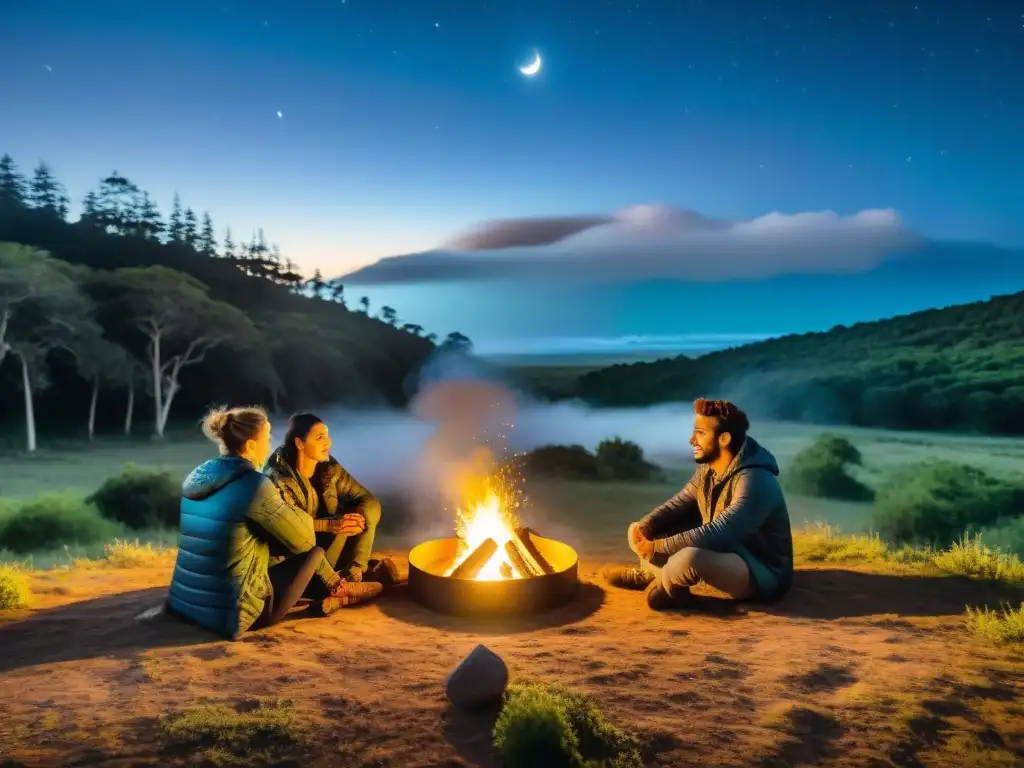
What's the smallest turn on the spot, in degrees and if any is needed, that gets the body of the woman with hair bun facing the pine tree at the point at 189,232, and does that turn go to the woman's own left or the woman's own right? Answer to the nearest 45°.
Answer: approximately 45° to the woman's own left

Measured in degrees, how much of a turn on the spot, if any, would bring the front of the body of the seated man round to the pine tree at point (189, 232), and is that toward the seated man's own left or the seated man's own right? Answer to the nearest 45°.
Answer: approximately 45° to the seated man's own right

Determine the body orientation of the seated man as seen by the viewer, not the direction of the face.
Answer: to the viewer's left

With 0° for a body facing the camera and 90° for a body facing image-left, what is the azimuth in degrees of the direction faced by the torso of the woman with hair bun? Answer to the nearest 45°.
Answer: approximately 225°

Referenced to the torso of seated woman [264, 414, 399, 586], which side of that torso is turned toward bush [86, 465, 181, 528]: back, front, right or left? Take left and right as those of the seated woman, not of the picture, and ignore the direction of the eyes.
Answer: back

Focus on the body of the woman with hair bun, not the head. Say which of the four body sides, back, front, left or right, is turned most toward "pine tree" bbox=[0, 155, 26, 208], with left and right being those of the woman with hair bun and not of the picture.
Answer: left

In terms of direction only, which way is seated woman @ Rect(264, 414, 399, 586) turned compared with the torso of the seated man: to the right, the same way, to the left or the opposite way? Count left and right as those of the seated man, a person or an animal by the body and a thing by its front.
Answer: the opposite way

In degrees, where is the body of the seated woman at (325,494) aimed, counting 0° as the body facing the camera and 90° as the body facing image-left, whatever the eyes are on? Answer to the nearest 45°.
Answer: approximately 315°

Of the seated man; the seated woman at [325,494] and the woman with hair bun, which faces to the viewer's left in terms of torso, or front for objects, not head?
the seated man

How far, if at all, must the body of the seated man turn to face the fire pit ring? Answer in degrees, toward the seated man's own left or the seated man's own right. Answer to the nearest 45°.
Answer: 0° — they already face it

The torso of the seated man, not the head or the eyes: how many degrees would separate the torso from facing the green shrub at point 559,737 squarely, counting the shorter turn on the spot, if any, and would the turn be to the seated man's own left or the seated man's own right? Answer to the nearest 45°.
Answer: approximately 90° to the seated man's own left

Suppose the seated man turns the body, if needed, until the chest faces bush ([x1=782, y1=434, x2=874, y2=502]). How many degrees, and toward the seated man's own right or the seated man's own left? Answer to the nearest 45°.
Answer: approximately 90° to the seated man's own right
